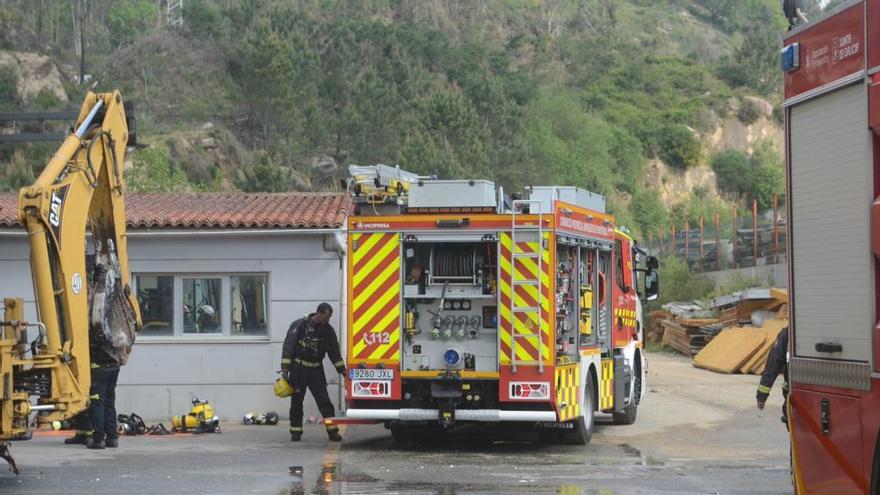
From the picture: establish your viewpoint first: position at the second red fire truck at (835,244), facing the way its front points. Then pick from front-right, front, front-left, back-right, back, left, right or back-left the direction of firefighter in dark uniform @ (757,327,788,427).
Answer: back-left
